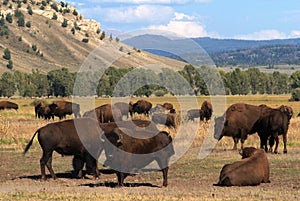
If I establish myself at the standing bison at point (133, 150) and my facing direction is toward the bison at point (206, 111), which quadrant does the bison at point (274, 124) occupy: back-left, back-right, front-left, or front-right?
front-right

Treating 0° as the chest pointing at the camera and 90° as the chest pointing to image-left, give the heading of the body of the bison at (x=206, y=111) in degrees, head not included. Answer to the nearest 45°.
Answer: approximately 0°

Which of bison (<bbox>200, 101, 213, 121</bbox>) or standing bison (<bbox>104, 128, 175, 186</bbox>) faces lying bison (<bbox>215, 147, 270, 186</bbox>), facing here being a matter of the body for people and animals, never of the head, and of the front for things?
the bison

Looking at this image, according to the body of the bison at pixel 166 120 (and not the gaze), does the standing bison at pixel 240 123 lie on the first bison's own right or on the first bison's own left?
on the first bison's own right

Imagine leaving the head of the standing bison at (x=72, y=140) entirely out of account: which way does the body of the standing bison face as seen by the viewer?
to the viewer's right

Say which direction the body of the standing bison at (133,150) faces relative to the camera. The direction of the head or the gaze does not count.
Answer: to the viewer's left

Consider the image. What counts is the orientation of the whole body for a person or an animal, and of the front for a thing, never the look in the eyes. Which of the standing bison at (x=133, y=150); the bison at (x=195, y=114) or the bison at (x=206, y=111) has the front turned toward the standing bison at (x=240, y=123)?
the bison at (x=206, y=111)

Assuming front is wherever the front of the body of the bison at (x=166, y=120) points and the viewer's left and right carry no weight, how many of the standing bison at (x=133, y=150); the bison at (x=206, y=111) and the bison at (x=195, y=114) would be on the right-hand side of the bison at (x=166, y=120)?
1

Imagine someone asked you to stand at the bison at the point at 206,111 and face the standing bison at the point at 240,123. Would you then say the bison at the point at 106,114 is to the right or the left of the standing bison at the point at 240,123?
right
